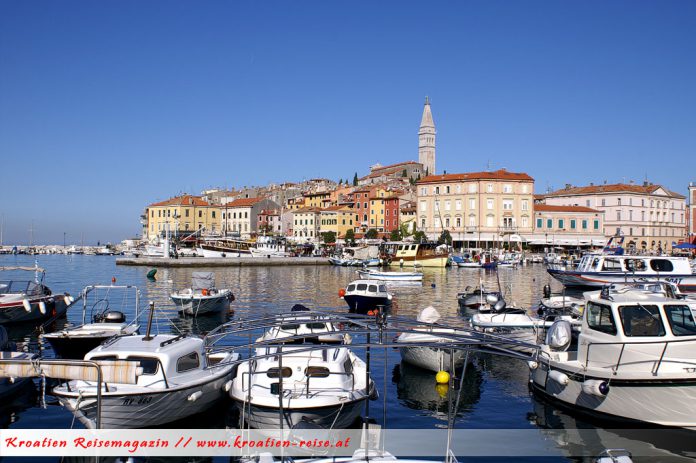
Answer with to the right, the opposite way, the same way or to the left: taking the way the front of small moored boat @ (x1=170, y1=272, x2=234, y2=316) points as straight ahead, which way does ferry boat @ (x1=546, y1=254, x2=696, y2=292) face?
to the right

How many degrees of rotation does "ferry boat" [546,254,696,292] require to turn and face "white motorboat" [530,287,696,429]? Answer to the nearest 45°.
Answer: approximately 90° to its left

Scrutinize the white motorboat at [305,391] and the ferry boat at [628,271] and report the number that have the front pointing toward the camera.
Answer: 1

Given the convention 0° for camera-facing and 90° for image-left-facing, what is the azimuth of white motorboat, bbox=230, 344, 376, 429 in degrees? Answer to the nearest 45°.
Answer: approximately 0°

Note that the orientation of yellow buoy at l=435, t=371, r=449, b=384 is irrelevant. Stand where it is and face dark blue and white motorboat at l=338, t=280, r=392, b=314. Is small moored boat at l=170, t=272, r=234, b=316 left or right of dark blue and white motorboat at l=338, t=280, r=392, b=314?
left

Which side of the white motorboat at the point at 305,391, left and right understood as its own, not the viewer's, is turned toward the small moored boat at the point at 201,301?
back

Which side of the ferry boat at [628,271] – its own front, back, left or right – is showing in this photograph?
left

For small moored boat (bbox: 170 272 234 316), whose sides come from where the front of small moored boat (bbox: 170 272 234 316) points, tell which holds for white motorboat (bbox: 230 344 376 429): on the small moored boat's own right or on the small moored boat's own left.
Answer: on the small moored boat's own left

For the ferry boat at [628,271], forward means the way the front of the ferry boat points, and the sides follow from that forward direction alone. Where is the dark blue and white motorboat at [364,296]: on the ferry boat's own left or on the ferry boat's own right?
on the ferry boat's own left

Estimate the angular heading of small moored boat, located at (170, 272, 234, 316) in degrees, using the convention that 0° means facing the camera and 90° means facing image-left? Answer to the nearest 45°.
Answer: approximately 45°

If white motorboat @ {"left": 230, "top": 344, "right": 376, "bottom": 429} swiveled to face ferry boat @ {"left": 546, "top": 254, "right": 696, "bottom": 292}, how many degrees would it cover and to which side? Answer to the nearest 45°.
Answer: approximately 135° to its left
